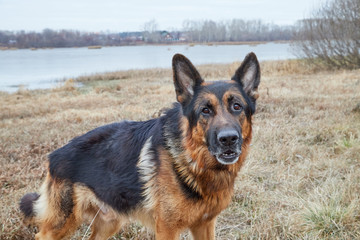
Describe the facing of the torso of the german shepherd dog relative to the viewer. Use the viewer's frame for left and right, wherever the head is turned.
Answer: facing the viewer and to the right of the viewer

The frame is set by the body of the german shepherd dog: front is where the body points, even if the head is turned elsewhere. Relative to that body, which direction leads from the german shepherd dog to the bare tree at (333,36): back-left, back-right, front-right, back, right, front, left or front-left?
left
